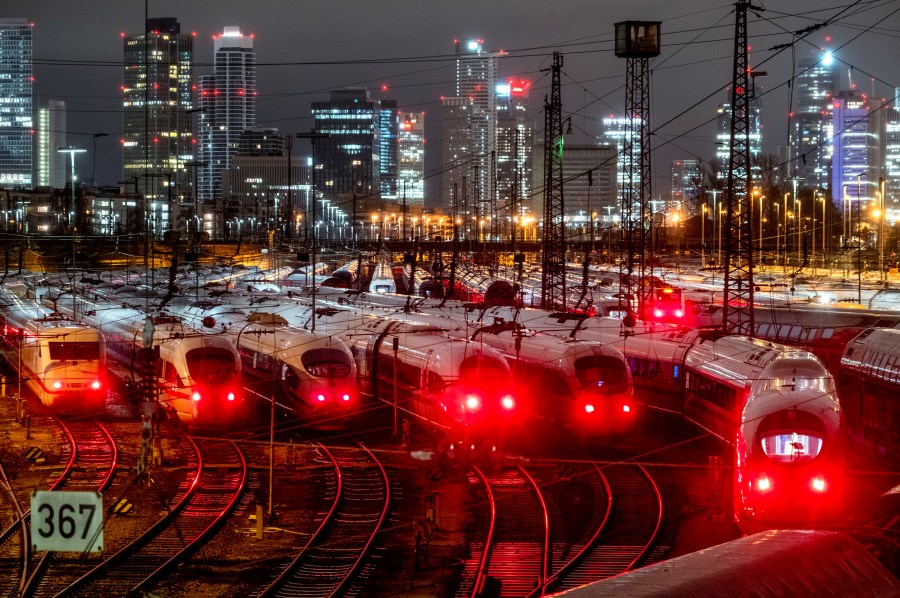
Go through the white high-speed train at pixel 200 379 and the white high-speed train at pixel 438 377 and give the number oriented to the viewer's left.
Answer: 0

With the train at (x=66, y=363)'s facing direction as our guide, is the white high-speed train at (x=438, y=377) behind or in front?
in front

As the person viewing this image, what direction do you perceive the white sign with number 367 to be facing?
facing the viewer

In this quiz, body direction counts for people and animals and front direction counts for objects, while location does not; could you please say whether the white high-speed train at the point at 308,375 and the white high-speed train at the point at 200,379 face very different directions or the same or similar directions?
same or similar directions

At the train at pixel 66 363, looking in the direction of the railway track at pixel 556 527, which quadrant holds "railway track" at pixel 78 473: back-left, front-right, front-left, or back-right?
front-right

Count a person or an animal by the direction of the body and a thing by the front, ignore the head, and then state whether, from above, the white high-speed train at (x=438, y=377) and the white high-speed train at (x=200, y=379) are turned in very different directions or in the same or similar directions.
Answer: same or similar directions
